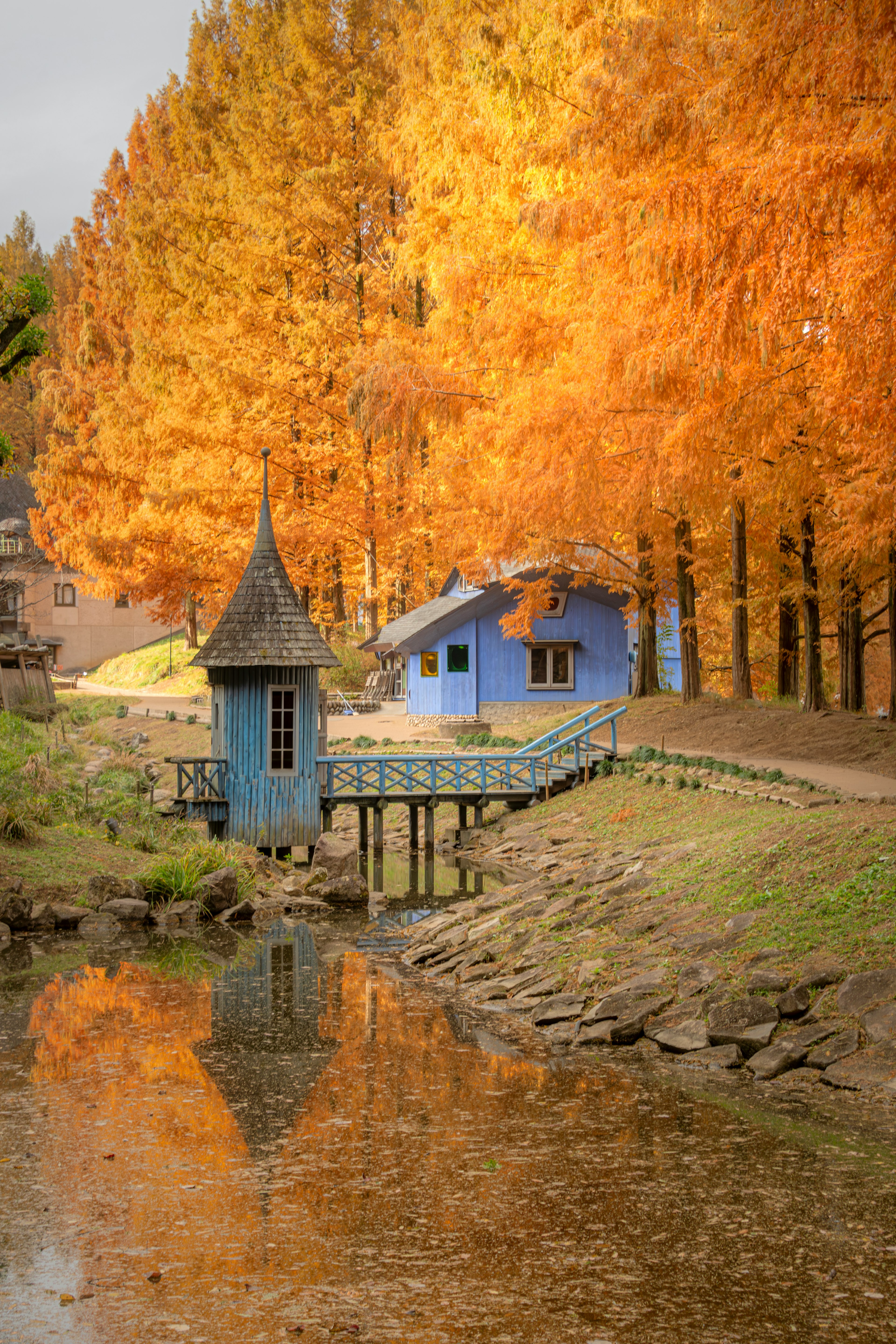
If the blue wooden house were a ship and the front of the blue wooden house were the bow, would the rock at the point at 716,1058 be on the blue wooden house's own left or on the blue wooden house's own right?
on the blue wooden house's own left

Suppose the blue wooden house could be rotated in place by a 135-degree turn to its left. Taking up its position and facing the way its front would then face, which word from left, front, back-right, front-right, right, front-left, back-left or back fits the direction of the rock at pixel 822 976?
back-right

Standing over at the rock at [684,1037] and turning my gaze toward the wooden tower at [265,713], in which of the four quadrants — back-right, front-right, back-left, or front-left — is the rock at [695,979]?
front-right

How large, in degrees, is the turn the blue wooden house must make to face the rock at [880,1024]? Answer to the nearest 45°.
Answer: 0° — it already faces it
